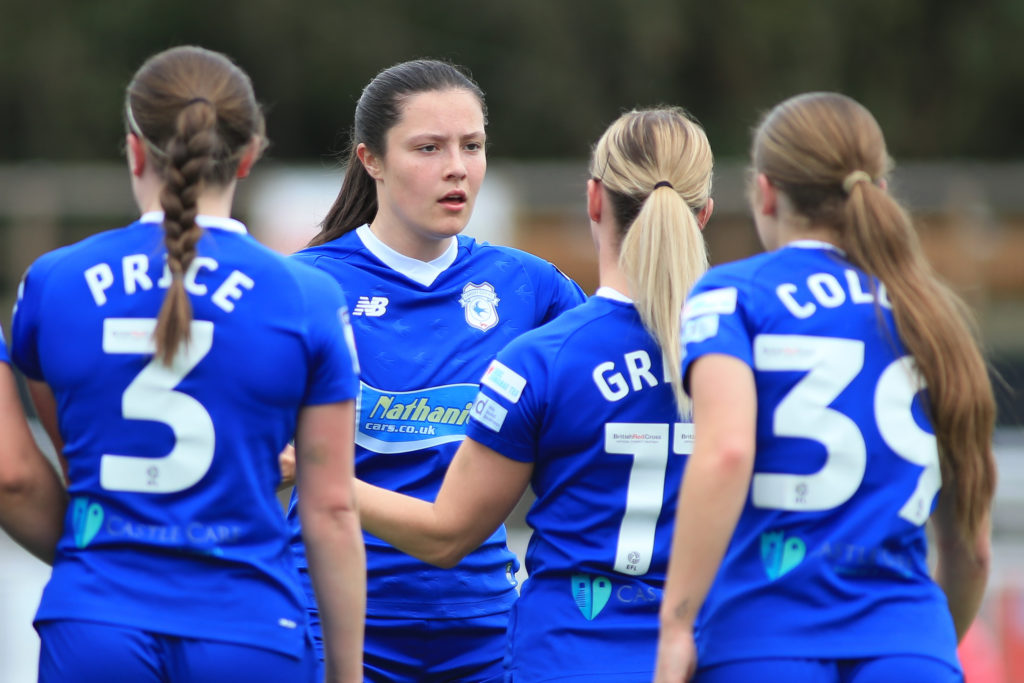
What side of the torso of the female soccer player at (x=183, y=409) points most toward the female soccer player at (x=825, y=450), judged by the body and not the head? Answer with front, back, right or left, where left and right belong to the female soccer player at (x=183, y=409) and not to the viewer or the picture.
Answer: right

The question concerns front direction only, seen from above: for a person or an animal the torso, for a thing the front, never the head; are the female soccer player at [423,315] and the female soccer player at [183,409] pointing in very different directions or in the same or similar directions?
very different directions

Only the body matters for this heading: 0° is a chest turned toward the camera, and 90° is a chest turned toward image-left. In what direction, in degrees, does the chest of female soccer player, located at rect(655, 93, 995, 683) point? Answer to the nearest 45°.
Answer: approximately 135°

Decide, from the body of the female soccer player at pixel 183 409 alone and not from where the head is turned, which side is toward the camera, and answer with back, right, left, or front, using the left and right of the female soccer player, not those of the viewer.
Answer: back

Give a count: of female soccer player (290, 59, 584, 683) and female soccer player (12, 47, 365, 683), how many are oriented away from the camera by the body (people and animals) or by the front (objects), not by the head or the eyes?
1

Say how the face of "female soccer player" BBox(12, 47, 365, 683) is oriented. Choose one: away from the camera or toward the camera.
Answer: away from the camera

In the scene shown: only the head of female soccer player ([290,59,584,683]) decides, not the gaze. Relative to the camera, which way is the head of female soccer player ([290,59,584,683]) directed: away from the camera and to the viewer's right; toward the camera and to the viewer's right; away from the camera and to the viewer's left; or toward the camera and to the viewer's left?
toward the camera and to the viewer's right

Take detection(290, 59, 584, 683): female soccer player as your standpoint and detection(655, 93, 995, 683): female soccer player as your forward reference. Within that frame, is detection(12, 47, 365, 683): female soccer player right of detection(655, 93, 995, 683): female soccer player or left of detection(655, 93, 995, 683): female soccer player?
right

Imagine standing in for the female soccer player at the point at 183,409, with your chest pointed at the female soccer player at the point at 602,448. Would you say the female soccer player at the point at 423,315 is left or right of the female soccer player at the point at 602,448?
left

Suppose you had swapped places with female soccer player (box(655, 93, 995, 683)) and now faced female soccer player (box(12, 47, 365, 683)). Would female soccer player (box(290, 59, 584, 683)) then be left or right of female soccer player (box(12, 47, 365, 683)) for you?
right

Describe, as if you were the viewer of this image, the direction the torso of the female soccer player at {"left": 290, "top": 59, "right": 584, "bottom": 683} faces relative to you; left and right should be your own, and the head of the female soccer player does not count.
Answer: facing the viewer

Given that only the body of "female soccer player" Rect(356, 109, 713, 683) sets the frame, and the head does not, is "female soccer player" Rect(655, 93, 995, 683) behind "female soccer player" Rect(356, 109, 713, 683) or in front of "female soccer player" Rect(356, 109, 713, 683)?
behind

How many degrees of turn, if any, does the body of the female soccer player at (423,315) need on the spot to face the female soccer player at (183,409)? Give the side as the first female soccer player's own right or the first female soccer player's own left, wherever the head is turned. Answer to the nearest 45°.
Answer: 0° — they already face them

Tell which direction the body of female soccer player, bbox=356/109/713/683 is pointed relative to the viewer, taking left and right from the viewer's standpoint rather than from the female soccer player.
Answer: facing away from the viewer and to the left of the viewer

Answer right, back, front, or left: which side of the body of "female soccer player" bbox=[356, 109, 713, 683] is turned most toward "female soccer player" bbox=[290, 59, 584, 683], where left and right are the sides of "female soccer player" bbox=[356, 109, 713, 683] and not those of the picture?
front

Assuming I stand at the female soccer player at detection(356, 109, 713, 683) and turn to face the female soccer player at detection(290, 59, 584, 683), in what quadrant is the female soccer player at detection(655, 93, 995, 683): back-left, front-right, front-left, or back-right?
back-right

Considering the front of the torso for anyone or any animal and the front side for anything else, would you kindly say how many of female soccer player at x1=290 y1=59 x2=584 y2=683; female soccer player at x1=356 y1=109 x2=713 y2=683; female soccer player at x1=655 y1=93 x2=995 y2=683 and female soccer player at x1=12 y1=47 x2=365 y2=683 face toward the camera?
1

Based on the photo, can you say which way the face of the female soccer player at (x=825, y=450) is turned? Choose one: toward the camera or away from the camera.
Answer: away from the camera

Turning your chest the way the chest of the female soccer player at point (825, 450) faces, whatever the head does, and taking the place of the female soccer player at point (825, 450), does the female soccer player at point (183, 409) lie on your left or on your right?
on your left
